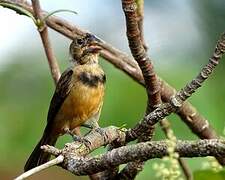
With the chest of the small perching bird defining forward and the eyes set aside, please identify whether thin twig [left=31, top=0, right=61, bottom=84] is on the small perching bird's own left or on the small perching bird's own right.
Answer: on the small perching bird's own right

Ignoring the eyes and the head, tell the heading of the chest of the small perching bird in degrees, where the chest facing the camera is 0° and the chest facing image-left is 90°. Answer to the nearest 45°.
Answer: approximately 315°
